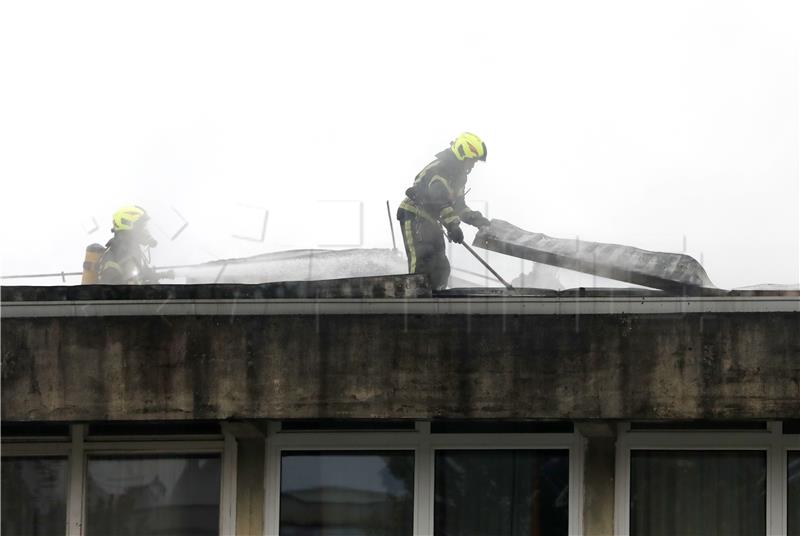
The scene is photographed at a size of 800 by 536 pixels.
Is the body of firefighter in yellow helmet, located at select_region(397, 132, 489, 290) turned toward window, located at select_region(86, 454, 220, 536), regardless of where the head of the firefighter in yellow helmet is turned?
no

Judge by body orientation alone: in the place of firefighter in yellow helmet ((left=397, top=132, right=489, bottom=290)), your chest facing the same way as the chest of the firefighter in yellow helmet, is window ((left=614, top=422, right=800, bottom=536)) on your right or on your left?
on your right

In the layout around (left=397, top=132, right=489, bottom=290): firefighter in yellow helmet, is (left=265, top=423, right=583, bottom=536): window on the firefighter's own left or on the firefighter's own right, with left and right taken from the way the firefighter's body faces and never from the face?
on the firefighter's own right

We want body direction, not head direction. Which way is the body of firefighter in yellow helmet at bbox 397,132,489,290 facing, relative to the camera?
to the viewer's right

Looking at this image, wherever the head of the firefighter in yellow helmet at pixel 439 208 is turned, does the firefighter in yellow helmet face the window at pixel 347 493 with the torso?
no

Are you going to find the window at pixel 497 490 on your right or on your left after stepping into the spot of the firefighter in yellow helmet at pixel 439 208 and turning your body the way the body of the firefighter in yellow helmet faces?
on your right

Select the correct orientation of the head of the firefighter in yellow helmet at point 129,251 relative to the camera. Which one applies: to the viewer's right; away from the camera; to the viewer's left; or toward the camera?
to the viewer's right

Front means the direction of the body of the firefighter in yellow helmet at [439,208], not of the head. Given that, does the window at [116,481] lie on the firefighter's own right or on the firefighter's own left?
on the firefighter's own right

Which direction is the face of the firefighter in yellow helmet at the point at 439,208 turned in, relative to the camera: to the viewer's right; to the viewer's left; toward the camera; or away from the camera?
to the viewer's right
